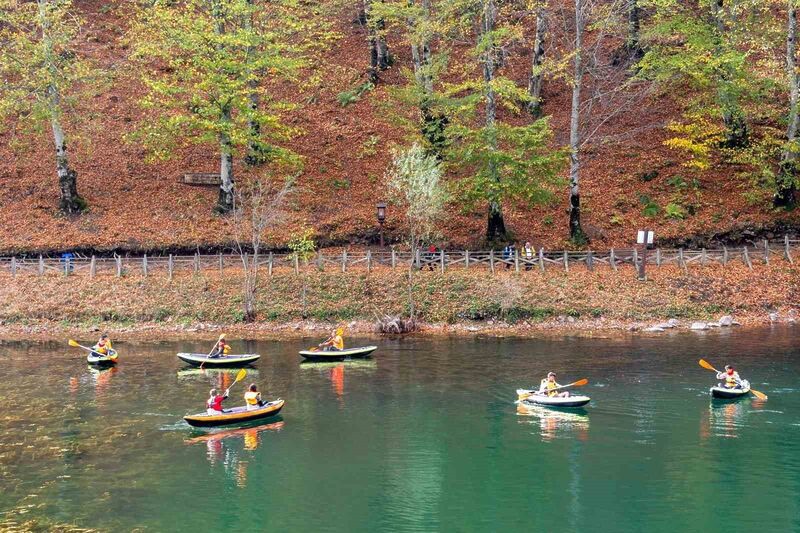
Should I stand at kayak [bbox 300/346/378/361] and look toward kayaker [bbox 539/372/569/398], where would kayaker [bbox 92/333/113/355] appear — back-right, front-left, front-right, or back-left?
back-right

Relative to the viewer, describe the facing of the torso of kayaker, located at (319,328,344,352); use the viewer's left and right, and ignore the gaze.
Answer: facing to the left of the viewer

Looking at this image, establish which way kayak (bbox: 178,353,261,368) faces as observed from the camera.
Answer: facing to the left of the viewer

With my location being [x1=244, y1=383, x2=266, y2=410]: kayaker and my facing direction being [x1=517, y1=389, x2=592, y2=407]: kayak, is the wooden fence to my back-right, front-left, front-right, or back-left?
front-left

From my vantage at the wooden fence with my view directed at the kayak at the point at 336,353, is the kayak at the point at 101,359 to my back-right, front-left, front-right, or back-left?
front-right
